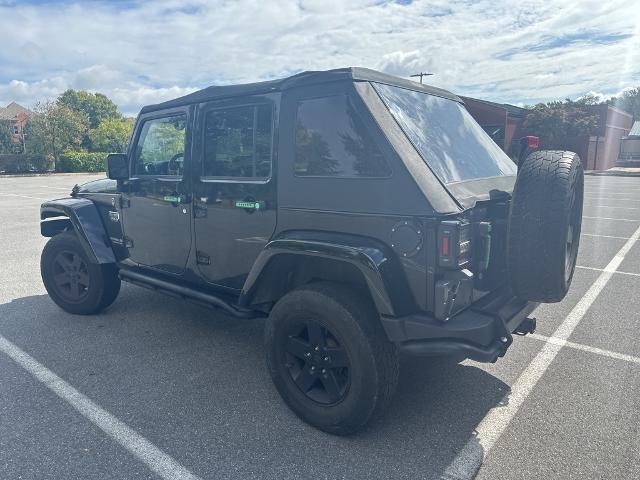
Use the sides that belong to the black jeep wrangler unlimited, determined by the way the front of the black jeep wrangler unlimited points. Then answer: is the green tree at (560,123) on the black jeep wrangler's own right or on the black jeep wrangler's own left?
on the black jeep wrangler's own right

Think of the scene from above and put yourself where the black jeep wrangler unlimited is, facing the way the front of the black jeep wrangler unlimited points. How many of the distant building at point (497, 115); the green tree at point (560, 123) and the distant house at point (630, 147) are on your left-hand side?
0

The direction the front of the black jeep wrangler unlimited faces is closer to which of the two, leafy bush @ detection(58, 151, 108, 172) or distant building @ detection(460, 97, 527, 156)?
the leafy bush

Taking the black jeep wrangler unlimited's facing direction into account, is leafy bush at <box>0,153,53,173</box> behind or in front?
in front

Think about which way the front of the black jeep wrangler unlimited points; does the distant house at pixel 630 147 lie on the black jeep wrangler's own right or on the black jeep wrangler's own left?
on the black jeep wrangler's own right

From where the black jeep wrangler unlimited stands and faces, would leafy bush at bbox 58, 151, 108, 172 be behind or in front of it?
in front

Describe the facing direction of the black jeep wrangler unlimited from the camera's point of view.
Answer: facing away from the viewer and to the left of the viewer

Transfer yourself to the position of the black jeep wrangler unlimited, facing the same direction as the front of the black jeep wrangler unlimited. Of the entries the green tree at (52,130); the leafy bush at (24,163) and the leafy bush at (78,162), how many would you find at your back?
0

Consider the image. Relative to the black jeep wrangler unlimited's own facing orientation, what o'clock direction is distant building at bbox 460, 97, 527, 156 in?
The distant building is roughly at 2 o'clock from the black jeep wrangler unlimited.

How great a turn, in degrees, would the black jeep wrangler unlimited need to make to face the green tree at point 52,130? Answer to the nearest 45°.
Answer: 0° — it already faces it

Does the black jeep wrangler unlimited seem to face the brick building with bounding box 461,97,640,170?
no

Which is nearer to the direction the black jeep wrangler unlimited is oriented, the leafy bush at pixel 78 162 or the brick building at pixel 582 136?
the leafy bush
